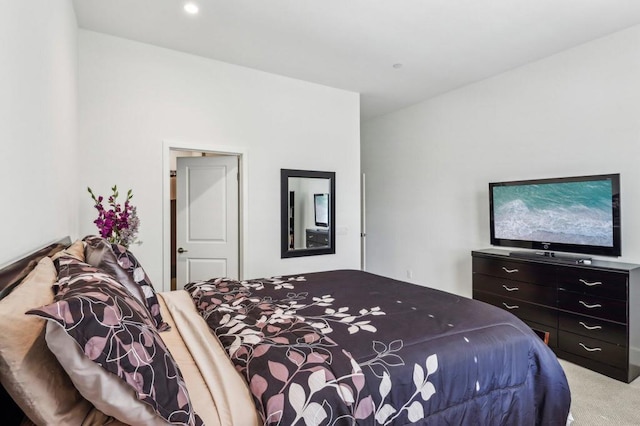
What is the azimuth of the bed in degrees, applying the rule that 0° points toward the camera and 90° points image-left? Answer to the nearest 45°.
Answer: approximately 225°

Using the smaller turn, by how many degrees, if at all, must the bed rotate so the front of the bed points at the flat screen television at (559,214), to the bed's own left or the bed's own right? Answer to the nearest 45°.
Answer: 0° — it already faces it

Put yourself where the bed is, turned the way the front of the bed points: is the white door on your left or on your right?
on your left

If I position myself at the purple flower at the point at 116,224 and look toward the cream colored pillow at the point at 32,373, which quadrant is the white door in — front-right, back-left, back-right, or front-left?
back-left

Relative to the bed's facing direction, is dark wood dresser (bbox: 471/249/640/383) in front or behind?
in front
